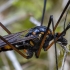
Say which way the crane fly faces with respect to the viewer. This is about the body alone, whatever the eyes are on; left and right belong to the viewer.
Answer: facing to the right of the viewer
